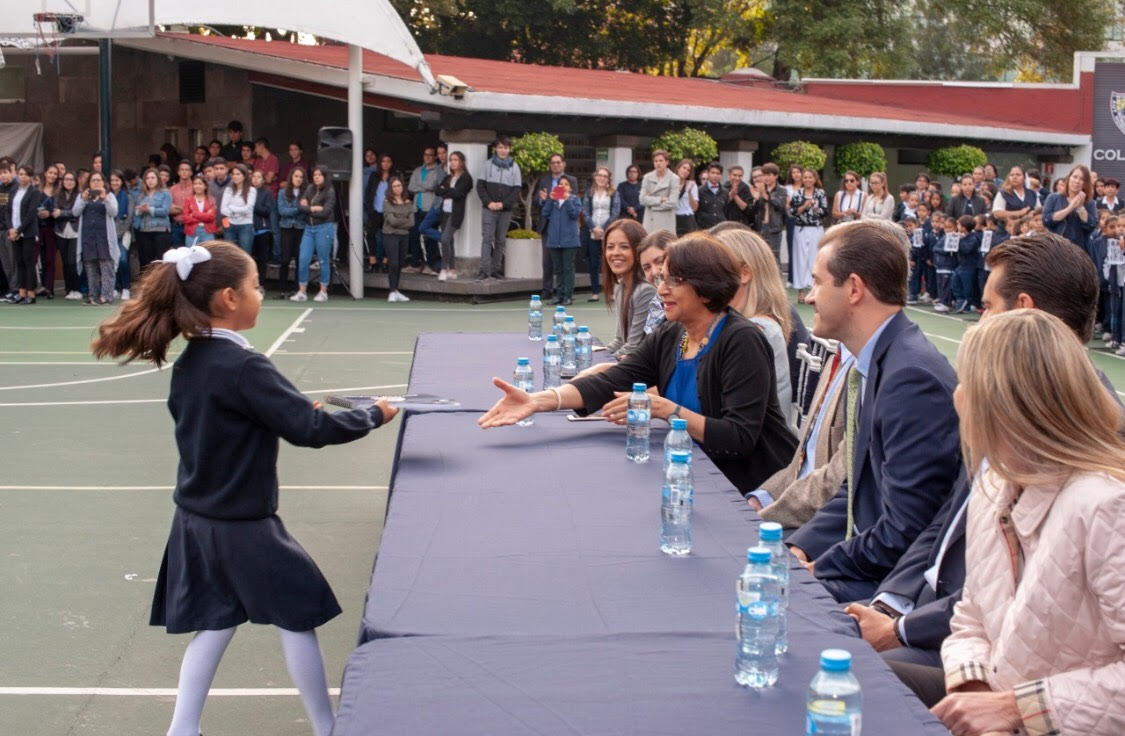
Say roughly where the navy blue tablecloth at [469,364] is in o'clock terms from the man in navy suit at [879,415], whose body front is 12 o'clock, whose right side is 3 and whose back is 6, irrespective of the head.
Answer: The navy blue tablecloth is roughly at 2 o'clock from the man in navy suit.

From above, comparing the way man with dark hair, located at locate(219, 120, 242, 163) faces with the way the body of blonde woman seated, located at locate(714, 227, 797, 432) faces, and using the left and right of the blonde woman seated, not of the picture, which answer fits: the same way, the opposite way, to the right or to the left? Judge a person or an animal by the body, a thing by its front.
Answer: to the left

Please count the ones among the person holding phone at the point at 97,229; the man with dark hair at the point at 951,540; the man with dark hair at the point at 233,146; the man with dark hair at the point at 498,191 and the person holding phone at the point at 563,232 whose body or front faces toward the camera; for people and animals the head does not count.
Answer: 4

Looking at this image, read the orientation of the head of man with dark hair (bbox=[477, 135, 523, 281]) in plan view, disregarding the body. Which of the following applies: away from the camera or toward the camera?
toward the camera

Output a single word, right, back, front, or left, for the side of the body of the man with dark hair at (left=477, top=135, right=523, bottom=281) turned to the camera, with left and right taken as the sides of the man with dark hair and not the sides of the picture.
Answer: front

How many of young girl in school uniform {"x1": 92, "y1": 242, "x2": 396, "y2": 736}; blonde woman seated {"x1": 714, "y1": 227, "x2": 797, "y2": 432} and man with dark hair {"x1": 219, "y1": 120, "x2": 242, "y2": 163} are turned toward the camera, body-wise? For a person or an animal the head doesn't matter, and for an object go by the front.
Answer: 1

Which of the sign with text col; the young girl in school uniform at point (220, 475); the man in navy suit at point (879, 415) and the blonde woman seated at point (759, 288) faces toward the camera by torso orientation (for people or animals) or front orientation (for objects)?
the sign with text col

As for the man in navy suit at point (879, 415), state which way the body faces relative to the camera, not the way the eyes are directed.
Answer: to the viewer's left

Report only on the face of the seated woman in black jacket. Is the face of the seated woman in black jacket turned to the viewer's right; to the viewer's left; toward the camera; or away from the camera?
to the viewer's left

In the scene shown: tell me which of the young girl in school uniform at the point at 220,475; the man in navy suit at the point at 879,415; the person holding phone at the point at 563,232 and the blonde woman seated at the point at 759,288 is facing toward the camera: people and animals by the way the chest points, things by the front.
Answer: the person holding phone

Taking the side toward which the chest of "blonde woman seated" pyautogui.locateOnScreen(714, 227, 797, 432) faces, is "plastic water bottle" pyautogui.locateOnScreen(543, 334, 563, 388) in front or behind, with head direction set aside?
in front

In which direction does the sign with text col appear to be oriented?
toward the camera

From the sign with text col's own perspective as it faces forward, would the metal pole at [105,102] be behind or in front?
in front

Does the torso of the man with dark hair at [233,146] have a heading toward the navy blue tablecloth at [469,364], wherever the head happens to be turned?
yes

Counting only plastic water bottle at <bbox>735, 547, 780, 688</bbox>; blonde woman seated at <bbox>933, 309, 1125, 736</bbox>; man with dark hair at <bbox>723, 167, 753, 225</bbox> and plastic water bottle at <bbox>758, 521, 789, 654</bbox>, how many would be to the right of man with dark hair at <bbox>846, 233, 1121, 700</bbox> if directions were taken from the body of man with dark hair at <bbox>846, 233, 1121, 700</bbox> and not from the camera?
1

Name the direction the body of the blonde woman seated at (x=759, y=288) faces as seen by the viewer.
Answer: to the viewer's left

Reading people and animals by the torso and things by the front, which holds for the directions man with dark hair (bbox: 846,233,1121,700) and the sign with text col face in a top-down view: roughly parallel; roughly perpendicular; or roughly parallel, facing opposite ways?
roughly perpendicular

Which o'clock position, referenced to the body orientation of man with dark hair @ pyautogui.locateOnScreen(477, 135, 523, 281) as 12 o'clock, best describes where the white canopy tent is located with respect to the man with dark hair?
The white canopy tent is roughly at 3 o'clock from the man with dark hair.

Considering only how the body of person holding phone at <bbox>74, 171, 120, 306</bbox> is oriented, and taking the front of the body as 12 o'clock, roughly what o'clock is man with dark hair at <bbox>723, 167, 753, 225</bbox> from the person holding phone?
The man with dark hair is roughly at 9 o'clock from the person holding phone.

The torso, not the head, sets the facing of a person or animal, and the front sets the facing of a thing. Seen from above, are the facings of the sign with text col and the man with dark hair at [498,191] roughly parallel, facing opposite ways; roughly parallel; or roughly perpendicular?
roughly parallel

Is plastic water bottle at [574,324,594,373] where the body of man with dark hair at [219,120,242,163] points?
yes

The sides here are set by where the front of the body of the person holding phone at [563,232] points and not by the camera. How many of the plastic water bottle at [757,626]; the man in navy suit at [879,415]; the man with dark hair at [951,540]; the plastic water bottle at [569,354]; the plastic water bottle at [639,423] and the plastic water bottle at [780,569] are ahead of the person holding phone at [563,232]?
6

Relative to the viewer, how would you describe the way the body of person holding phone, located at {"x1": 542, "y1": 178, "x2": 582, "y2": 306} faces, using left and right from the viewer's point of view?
facing the viewer
